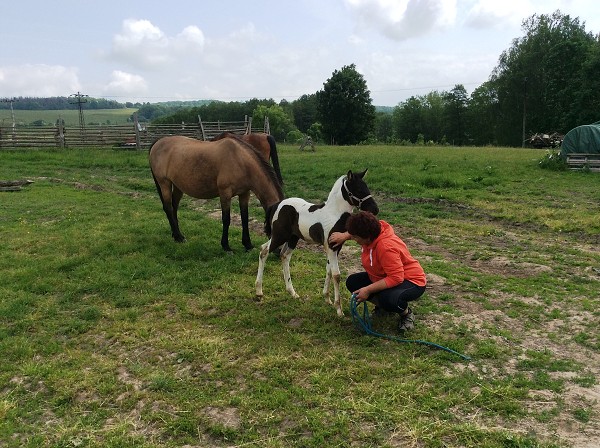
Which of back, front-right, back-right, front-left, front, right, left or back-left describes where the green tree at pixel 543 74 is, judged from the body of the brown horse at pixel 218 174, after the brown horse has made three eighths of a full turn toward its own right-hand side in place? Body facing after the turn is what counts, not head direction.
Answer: back-right

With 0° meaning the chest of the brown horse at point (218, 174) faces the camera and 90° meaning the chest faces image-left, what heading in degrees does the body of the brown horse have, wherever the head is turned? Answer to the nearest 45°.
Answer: approximately 315°

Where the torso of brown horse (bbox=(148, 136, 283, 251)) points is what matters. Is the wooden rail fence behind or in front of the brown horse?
behind

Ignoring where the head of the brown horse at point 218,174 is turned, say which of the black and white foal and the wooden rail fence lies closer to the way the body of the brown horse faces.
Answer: the black and white foal

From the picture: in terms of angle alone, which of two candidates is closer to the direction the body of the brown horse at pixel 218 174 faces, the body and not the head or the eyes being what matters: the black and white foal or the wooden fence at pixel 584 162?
the black and white foal

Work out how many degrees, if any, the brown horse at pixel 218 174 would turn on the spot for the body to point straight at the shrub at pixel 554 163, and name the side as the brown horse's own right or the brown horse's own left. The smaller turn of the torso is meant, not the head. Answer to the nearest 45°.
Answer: approximately 90° to the brown horse's own left

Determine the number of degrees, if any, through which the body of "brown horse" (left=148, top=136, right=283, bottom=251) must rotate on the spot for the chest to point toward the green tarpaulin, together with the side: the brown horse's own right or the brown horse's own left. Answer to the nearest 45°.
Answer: approximately 90° to the brown horse's own left

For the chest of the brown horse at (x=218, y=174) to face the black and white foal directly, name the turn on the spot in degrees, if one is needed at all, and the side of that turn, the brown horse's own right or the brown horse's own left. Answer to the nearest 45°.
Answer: approximately 45° to the brown horse's own right

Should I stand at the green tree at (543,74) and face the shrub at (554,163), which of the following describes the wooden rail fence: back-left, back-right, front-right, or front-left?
front-right
